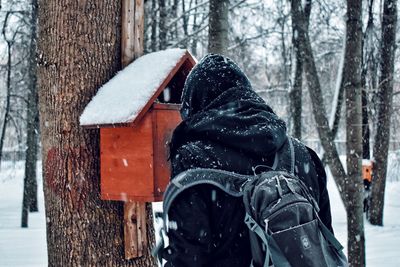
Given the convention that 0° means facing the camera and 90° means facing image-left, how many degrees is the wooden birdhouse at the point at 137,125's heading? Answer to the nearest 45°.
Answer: approximately 315°

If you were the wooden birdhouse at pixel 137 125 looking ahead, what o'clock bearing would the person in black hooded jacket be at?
The person in black hooded jacket is roughly at 1 o'clock from the wooden birdhouse.

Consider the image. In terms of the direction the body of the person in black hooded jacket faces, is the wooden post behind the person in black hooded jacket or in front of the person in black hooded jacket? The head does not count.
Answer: in front

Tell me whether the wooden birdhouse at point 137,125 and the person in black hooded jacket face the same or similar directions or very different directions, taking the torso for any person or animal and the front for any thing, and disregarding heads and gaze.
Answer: very different directions

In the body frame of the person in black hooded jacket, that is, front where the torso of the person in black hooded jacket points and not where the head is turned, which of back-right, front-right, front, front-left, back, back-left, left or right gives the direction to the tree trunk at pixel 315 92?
front-right

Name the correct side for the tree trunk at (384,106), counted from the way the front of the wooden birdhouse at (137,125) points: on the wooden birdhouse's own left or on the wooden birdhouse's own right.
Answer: on the wooden birdhouse's own left

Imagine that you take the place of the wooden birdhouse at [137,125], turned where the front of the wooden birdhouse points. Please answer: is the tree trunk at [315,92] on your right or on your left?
on your left

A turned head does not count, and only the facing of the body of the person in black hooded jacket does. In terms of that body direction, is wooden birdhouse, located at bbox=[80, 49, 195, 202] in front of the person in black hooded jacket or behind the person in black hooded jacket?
in front

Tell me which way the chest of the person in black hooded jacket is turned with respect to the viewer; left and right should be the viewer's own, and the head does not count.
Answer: facing away from the viewer and to the left of the viewer

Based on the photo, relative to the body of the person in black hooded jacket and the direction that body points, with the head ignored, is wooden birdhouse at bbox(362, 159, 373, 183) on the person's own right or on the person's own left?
on the person's own right
